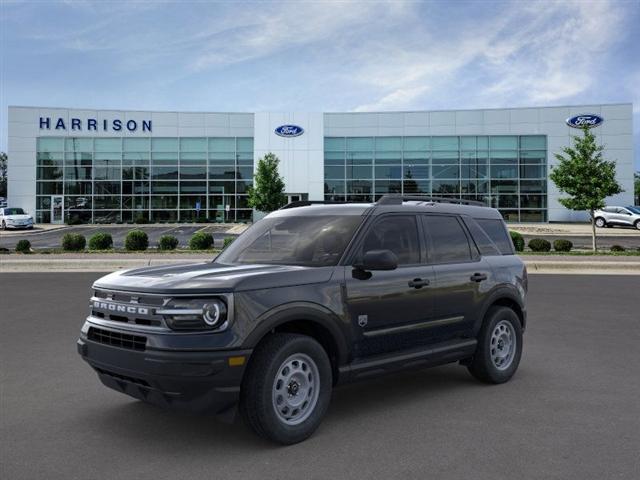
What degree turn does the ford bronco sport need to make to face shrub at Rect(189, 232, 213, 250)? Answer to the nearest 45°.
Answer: approximately 135° to its right

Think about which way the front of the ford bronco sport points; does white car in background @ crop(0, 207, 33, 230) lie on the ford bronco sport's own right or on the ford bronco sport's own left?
on the ford bronco sport's own right

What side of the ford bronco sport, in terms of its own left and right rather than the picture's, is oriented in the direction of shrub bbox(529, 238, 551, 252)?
back

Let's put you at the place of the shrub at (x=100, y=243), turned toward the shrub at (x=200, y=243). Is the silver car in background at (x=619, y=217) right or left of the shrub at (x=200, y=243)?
left

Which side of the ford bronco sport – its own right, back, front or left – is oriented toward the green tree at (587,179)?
back

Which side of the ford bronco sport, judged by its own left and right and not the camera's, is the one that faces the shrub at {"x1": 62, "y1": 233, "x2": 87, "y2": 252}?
right

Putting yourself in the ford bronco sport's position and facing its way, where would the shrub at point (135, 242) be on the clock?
The shrub is roughly at 4 o'clock from the ford bronco sport.

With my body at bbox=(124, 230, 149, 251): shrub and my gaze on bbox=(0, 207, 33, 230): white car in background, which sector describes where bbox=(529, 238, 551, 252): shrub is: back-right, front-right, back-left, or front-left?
back-right

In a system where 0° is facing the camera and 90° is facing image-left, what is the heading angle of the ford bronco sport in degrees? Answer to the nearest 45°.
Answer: approximately 45°

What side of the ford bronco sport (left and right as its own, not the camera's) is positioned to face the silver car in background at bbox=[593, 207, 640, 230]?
back
